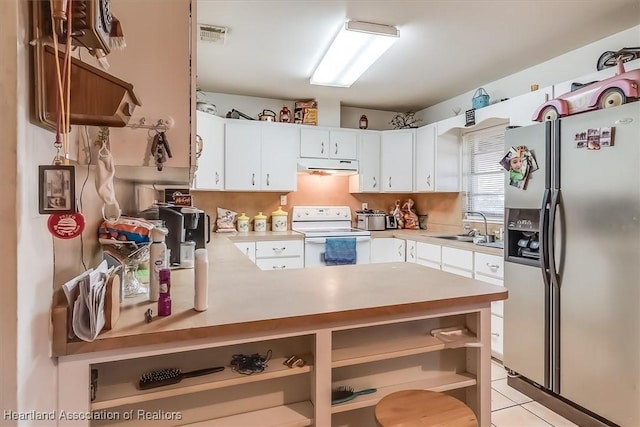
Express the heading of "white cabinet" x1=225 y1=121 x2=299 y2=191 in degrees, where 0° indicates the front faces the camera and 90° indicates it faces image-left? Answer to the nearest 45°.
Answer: approximately 0°

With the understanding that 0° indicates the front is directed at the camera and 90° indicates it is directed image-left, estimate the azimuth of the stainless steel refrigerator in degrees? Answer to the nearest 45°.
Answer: approximately 45°

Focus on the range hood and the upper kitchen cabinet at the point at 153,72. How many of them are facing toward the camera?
1

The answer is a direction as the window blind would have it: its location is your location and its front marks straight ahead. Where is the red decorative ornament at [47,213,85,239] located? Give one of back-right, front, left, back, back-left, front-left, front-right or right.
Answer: front-left

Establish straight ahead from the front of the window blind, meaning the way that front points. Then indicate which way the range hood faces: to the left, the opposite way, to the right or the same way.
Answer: to the left

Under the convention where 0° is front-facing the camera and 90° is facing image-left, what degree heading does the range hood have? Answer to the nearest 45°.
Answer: approximately 0°

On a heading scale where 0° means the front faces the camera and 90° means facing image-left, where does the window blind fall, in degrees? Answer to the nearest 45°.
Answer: approximately 45°

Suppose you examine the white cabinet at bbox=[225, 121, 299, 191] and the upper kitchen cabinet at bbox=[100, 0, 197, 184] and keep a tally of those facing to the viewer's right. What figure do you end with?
1

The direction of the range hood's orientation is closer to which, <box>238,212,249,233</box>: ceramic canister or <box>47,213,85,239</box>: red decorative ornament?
the red decorative ornament

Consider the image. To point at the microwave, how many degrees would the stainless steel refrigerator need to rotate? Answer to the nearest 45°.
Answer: approximately 90° to its right

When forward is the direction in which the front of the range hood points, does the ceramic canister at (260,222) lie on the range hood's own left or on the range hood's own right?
on the range hood's own right

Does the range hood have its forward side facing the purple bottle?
yes
